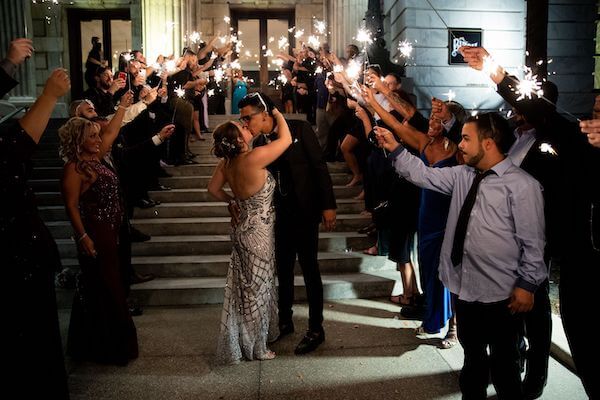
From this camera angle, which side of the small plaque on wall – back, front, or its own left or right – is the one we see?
front

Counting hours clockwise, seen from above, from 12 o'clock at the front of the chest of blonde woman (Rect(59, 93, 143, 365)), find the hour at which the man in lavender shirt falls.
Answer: The man in lavender shirt is roughly at 12 o'clock from the blonde woman.

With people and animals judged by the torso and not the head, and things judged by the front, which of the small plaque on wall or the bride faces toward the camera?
the small plaque on wall

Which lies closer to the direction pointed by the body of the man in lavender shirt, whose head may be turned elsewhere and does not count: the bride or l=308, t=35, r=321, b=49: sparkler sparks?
the bride

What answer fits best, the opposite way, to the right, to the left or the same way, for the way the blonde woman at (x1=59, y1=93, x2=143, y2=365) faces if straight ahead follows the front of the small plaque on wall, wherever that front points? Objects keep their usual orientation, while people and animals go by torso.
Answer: to the left

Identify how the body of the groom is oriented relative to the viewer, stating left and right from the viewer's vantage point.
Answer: facing the viewer and to the left of the viewer

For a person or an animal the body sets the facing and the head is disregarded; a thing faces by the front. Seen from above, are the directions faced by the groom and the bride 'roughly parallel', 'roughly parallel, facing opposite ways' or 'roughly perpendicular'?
roughly parallel, facing opposite ways

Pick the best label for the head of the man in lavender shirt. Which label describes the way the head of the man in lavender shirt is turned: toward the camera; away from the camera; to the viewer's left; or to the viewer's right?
to the viewer's left

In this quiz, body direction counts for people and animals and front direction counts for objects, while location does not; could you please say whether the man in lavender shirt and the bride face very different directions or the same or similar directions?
very different directions

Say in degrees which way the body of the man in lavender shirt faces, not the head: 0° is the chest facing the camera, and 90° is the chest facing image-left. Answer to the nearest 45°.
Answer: approximately 45°

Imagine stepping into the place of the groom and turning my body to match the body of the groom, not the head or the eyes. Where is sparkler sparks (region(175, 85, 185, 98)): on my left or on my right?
on my right

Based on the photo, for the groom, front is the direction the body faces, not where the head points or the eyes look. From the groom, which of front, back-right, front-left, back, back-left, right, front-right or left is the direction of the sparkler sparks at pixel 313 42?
back-right

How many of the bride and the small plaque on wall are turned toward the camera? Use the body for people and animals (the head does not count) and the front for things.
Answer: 1

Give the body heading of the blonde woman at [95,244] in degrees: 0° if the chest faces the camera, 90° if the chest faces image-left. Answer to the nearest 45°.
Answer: approximately 315°

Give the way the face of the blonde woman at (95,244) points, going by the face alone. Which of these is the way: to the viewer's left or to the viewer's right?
to the viewer's right

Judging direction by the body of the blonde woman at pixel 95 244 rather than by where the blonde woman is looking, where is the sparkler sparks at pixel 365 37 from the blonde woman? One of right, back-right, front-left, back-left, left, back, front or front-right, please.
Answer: left
